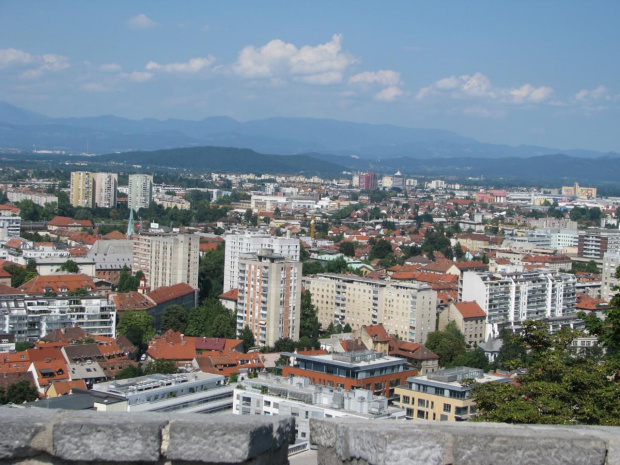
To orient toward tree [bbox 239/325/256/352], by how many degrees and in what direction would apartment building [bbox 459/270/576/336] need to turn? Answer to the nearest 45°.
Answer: approximately 90° to its right

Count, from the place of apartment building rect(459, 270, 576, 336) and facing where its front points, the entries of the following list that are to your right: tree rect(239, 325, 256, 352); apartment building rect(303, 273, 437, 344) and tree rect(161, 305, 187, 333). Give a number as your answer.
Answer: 3

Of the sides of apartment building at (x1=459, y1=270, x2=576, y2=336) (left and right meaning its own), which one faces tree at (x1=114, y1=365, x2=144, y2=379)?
right

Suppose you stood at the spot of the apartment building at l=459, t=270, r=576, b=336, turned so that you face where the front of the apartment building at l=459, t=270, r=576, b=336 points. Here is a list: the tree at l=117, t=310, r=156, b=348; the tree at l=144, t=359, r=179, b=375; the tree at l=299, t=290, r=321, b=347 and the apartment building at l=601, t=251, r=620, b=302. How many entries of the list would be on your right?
3

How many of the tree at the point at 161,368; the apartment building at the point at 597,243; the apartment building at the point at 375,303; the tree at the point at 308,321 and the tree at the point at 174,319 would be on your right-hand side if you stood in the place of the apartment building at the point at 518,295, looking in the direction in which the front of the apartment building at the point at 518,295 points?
4

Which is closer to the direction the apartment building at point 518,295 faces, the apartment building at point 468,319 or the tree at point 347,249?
the apartment building

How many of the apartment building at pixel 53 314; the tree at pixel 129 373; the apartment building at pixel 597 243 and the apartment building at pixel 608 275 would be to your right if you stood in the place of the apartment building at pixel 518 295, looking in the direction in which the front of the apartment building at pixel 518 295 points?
2

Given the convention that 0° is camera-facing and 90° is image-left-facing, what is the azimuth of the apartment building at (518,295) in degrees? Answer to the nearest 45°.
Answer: approximately 315°

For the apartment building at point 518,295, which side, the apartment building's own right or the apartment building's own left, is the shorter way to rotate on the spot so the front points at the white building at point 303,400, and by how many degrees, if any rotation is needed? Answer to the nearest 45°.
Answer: approximately 45° to the apartment building's own right

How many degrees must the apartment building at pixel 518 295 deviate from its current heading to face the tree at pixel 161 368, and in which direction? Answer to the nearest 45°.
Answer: approximately 90° to its right

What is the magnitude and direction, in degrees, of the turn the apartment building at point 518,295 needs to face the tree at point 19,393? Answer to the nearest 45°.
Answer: approximately 90° to its right

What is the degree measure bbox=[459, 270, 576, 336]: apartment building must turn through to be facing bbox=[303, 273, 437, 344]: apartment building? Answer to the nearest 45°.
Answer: approximately 90° to its right

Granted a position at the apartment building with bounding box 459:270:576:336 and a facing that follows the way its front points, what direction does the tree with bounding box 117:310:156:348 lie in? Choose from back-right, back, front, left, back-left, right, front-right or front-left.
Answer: right

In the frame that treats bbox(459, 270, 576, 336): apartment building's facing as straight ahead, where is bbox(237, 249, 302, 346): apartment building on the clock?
bbox(237, 249, 302, 346): apartment building is roughly at 3 o'clock from bbox(459, 270, 576, 336): apartment building.

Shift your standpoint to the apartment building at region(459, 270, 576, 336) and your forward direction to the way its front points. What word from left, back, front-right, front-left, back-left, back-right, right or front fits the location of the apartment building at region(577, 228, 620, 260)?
back-left

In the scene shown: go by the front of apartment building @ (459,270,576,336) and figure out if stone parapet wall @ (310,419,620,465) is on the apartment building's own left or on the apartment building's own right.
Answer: on the apartment building's own right
